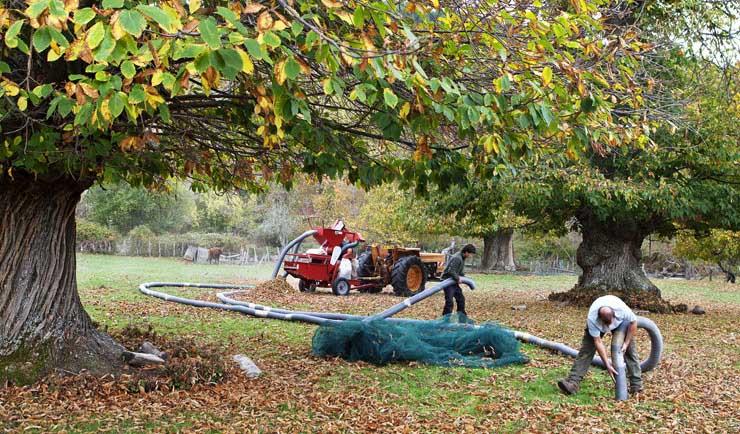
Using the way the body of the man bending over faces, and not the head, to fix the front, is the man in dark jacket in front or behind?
behind

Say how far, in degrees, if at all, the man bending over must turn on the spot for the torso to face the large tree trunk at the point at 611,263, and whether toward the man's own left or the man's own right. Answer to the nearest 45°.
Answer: approximately 180°

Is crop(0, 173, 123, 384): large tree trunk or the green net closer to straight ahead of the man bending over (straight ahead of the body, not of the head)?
the large tree trunk

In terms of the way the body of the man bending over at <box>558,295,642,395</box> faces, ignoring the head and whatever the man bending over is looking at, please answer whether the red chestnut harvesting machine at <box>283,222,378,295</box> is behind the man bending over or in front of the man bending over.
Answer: behind

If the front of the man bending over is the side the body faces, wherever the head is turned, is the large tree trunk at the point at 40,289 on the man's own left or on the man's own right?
on the man's own right

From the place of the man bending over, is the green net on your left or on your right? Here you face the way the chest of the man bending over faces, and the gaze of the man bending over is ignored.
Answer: on your right

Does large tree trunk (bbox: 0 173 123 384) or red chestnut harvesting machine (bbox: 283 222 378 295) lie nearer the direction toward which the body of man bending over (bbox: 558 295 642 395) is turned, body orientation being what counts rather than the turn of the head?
the large tree trunk

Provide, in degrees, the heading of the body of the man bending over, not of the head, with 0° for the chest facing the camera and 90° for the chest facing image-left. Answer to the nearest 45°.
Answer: approximately 0°
